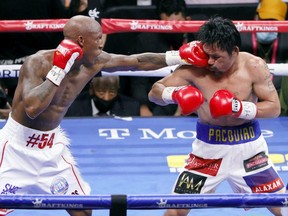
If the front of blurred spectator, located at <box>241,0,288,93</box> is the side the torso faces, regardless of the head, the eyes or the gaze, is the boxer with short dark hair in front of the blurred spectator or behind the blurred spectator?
in front

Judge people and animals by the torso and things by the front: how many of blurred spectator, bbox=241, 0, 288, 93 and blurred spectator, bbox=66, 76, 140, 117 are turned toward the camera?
2

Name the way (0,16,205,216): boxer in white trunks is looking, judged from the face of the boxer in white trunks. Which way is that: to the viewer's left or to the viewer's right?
to the viewer's right

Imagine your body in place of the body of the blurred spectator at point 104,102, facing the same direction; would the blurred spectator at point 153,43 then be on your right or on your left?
on your left

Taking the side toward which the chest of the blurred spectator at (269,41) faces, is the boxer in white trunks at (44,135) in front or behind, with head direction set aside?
in front

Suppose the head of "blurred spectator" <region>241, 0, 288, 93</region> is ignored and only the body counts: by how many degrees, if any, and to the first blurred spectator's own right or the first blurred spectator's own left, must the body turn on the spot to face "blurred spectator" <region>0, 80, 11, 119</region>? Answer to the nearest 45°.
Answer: approximately 45° to the first blurred spectator's own right

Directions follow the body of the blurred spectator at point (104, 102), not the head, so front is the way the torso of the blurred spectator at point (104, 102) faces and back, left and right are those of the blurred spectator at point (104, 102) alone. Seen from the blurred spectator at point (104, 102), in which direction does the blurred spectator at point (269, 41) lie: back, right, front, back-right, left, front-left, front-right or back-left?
left

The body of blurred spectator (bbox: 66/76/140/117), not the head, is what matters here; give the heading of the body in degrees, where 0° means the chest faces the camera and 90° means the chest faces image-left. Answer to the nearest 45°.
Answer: approximately 0°

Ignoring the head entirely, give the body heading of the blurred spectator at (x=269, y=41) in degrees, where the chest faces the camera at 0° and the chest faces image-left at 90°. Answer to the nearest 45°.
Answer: approximately 0°
